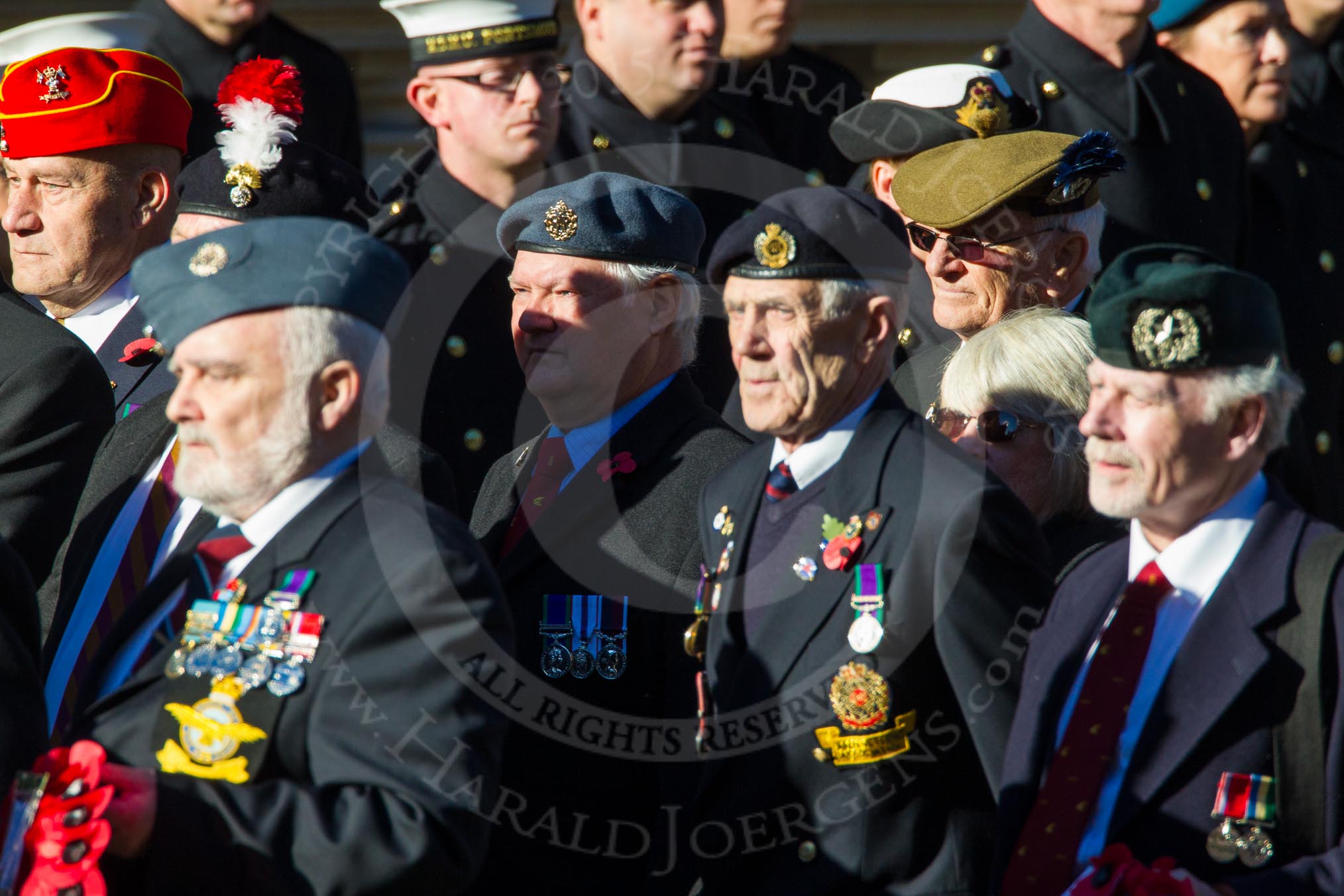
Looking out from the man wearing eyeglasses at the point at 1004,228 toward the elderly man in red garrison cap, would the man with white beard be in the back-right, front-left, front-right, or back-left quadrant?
front-left

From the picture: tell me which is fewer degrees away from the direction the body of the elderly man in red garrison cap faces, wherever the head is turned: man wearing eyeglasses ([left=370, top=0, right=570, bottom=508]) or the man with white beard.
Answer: the man with white beard

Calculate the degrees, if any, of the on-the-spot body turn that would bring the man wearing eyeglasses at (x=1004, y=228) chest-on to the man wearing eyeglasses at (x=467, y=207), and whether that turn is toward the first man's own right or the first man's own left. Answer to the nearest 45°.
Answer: approximately 45° to the first man's own right

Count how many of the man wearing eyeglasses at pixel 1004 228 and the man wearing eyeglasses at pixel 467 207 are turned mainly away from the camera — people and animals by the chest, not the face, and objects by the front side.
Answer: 0

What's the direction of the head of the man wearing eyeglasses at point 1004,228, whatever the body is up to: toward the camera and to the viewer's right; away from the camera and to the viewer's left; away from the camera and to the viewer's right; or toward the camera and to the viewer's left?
toward the camera and to the viewer's left

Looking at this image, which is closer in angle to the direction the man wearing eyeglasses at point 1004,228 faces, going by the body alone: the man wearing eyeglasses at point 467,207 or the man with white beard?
the man with white beard

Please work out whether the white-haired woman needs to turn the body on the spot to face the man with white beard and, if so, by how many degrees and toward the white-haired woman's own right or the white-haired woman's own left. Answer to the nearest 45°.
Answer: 0° — they already face them

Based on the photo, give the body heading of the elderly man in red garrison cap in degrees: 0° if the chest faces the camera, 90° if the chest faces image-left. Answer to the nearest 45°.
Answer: approximately 45°

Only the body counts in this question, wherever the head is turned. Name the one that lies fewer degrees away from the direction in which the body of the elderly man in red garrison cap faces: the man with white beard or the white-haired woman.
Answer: the man with white beard

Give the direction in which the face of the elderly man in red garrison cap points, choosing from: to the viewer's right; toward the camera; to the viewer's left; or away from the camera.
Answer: to the viewer's left

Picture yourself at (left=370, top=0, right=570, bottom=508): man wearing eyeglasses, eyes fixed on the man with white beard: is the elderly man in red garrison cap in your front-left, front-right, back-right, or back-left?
front-right

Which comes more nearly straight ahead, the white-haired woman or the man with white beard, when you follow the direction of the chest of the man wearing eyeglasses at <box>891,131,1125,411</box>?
the man with white beard

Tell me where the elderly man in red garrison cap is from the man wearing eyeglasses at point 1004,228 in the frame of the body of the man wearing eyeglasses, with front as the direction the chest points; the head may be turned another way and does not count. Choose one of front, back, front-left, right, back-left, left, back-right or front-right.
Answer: front-right

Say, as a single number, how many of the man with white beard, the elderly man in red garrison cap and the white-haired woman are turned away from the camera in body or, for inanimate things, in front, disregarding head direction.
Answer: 0
